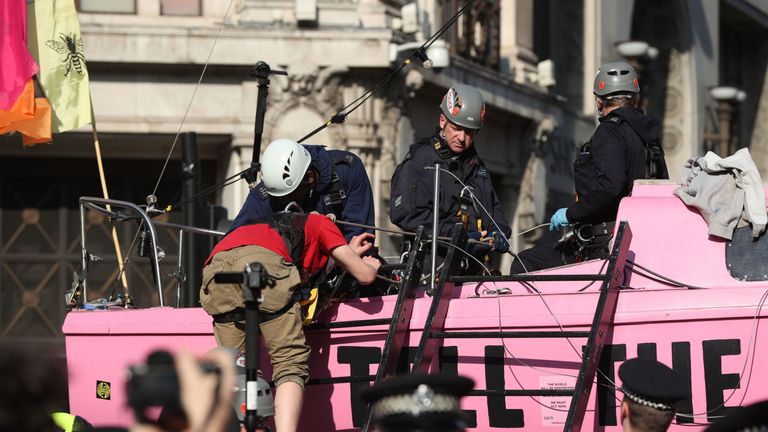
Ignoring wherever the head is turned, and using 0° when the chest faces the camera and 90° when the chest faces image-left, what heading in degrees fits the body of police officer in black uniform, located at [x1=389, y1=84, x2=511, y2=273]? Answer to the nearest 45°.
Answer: approximately 315°

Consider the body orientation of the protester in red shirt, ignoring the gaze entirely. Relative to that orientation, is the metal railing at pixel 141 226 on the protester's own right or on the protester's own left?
on the protester's own left

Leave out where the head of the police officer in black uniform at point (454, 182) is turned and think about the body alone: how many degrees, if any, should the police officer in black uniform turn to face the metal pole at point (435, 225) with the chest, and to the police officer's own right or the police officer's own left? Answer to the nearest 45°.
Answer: approximately 45° to the police officer's own right

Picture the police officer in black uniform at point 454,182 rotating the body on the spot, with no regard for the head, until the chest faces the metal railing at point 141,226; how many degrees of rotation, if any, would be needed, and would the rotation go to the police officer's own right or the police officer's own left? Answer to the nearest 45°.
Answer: approximately 135° to the police officer's own right

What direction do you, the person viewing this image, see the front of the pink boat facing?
facing to the right of the viewer

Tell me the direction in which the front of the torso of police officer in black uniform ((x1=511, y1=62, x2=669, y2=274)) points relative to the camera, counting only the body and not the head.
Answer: to the viewer's left

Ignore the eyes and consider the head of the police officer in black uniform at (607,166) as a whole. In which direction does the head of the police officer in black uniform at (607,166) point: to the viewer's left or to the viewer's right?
to the viewer's left

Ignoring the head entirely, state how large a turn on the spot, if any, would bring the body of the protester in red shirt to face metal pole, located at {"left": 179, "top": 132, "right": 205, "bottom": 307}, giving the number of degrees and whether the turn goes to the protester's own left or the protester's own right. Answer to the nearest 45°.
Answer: approximately 45° to the protester's own left

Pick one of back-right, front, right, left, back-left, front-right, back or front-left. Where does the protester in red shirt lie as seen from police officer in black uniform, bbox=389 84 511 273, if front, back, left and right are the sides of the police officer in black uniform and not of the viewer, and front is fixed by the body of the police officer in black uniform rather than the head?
right
